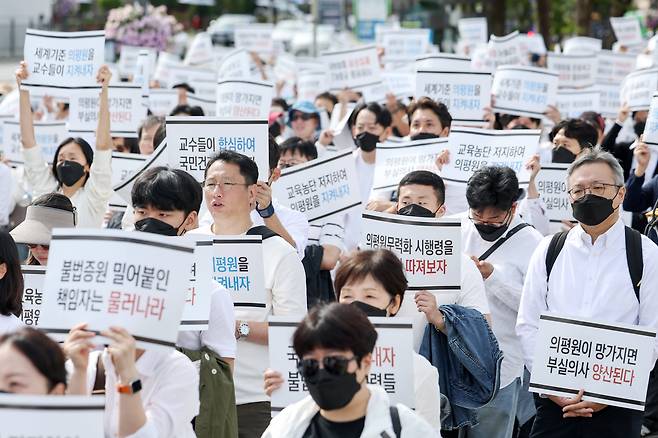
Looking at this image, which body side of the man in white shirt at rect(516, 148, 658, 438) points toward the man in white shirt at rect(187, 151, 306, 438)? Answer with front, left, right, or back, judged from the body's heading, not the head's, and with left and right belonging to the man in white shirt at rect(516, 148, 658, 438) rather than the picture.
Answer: right

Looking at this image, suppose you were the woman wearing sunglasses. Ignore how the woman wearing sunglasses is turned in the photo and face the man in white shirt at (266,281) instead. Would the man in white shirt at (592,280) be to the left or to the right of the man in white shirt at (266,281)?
right

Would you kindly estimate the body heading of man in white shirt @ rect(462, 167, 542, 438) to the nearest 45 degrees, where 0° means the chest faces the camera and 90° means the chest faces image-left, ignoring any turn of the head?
approximately 45°

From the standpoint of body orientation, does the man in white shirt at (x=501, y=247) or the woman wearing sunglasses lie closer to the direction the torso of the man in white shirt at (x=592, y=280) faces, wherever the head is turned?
the woman wearing sunglasses

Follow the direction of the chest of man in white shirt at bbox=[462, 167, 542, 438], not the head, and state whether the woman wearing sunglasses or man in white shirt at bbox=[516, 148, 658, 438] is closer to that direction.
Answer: the woman wearing sunglasses

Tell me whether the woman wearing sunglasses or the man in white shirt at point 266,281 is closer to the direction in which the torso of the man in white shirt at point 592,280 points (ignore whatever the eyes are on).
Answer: the woman wearing sunglasses

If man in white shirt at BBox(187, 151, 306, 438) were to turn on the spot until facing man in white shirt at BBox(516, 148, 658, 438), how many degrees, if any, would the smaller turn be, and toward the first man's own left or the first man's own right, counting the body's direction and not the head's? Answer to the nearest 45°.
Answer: approximately 135° to the first man's own left

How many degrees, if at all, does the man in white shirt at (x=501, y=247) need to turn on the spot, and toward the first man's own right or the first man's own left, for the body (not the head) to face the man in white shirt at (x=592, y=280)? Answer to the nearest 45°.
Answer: approximately 90° to the first man's own left
